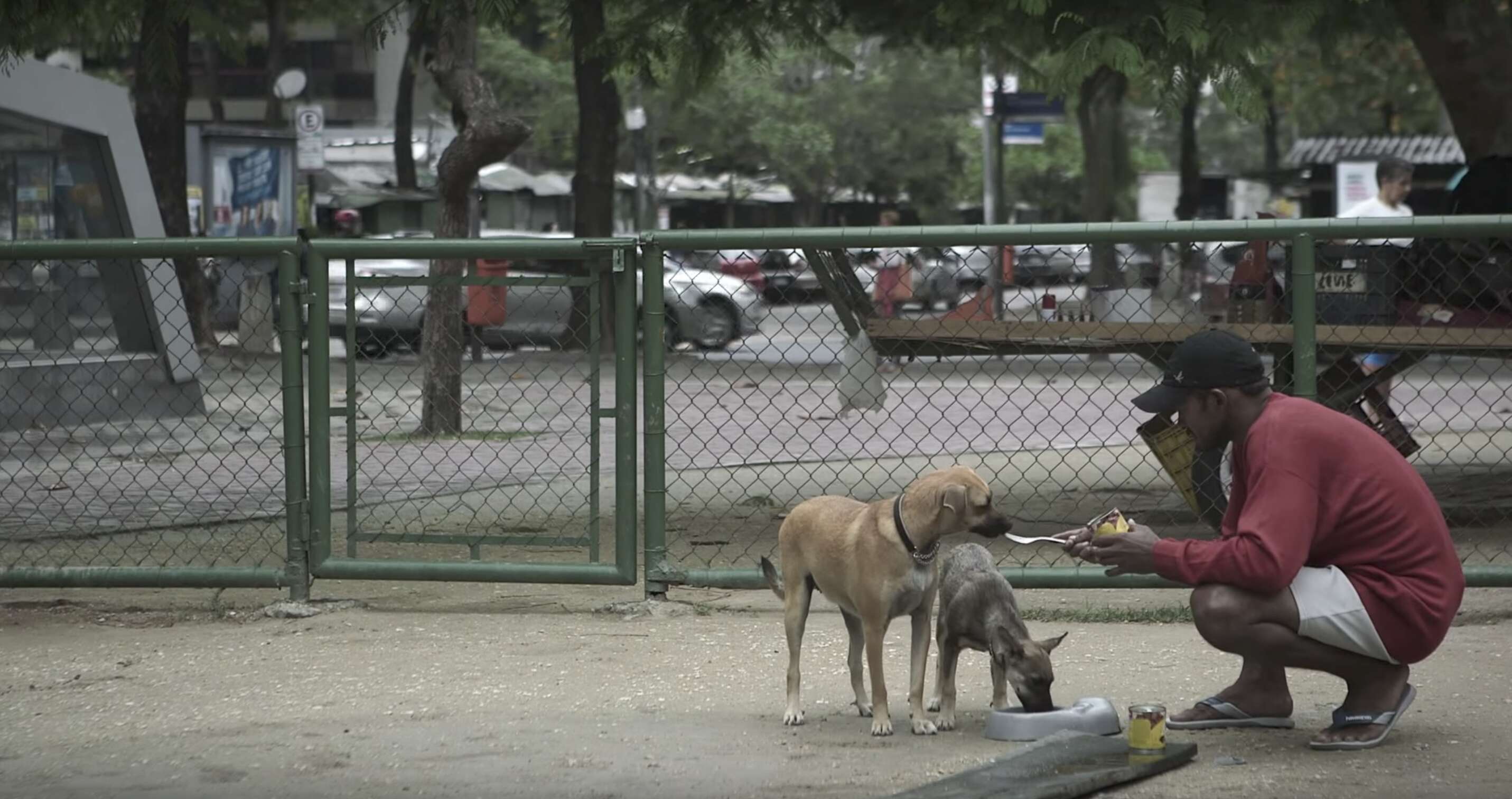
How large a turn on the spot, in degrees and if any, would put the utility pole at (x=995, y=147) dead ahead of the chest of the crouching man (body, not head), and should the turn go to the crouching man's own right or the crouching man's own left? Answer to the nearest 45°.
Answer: approximately 90° to the crouching man's own right

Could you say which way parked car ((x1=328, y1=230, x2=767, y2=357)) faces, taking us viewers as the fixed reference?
facing to the right of the viewer

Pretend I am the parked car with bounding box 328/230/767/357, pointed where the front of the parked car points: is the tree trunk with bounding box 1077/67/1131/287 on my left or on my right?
on my left

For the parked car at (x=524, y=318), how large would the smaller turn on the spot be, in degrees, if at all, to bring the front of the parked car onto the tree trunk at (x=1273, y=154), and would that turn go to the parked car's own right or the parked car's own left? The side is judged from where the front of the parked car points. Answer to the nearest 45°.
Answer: approximately 45° to the parked car's own left

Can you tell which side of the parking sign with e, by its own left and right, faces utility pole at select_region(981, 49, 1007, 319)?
left

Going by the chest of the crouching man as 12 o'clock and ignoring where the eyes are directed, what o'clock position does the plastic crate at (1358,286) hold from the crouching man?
The plastic crate is roughly at 3 o'clock from the crouching man.

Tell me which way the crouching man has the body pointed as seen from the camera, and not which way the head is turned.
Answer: to the viewer's left

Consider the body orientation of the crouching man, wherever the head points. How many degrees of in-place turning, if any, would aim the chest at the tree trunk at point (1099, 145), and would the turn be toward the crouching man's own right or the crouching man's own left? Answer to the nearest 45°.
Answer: approximately 90° to the crouching man's own right

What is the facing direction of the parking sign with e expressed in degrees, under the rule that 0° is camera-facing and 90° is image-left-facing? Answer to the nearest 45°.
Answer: approximately 0°

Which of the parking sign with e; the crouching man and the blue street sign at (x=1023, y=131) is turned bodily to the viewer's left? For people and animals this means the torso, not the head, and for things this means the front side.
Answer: the crouching man

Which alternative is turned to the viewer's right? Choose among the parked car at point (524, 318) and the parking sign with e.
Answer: the parked car

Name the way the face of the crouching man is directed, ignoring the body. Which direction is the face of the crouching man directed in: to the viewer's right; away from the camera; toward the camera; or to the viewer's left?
to the viewer's left
